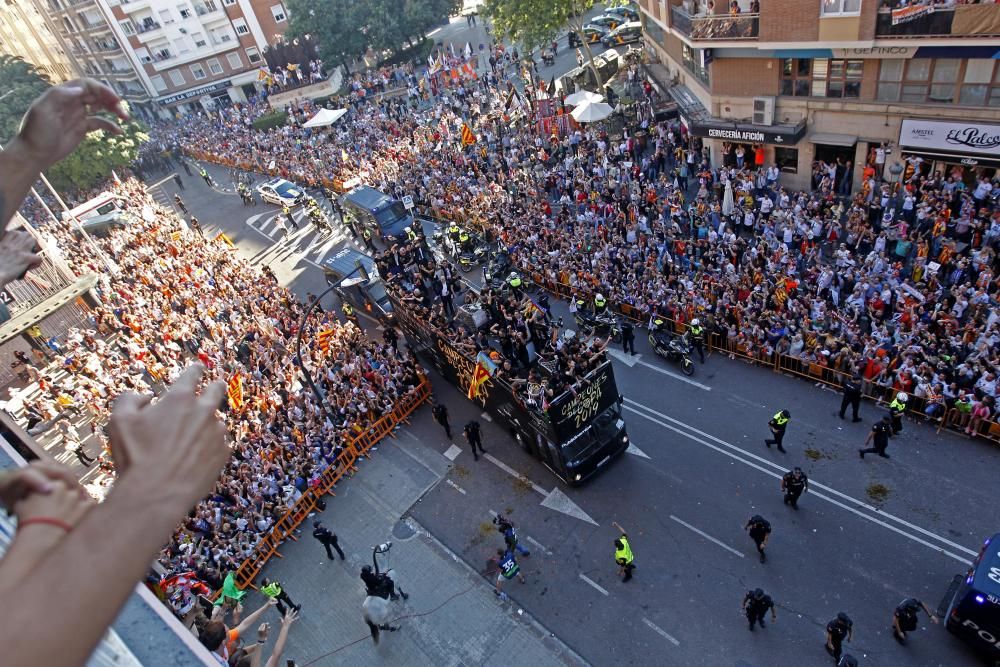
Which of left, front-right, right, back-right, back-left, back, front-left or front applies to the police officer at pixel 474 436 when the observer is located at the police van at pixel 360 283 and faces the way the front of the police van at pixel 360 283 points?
front-right

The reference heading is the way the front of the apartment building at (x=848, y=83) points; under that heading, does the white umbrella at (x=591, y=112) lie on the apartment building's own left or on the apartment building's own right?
on the apartment building's own right

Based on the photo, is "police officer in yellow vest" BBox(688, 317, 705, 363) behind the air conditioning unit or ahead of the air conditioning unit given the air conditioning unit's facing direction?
ahead

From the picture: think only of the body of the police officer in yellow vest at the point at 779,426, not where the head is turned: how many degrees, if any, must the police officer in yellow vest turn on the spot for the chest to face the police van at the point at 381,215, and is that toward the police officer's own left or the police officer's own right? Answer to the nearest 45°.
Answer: approximately 180°

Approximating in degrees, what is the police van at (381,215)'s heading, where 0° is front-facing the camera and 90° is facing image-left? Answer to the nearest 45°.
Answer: approximately 315°

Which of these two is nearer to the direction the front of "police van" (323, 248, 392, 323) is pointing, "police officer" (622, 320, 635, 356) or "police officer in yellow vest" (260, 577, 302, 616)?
the police officer

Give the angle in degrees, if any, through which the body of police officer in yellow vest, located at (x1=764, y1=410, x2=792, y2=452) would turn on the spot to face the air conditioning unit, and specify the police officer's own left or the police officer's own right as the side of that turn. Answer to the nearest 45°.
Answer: approximately 135° to the police officer's own left

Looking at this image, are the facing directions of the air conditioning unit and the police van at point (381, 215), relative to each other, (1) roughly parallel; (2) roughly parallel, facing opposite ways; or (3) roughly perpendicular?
roughly perpendicular
